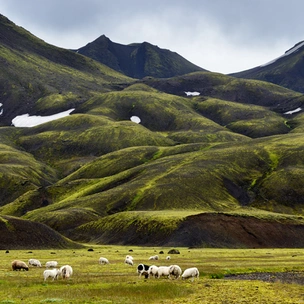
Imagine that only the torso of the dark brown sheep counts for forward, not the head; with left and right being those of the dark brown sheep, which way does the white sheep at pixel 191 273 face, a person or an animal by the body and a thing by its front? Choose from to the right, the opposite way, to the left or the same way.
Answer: the opposite way

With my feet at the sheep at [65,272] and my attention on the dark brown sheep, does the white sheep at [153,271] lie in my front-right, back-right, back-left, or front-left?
back-right

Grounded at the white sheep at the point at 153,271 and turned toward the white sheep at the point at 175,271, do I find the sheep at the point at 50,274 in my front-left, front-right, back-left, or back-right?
back-right

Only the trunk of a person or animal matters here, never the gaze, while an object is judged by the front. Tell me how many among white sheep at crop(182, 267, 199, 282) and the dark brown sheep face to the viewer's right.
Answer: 1
